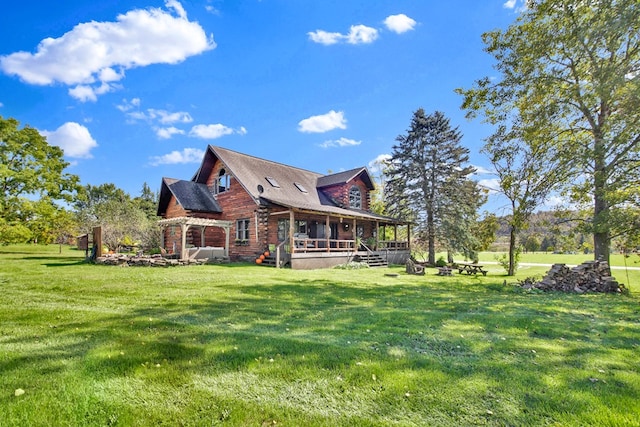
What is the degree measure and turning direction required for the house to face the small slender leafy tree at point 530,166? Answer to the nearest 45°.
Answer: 0° — it already faces it

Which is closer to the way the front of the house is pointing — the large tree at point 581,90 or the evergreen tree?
the large tree

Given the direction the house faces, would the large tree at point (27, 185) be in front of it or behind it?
behind
